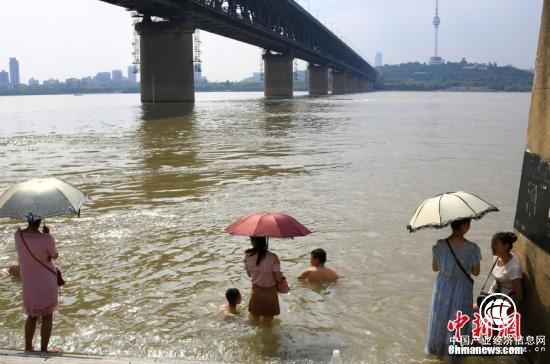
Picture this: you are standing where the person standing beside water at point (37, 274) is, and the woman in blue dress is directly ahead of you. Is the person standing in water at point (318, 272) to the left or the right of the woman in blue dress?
left

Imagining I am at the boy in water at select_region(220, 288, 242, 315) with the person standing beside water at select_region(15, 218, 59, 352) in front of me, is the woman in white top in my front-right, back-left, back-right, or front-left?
back-left

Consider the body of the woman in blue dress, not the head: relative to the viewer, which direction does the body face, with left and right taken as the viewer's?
facing away from the viewer

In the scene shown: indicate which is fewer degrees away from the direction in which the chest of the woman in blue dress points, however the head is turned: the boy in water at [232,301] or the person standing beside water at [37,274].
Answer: the boy in water

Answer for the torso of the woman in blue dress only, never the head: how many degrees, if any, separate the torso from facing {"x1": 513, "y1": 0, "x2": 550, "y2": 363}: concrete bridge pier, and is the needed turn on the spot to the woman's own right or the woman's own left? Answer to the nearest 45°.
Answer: approximately 90° to the woman's own right

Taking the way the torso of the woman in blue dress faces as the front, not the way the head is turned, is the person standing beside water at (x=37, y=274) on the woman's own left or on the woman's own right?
on the woman's own left

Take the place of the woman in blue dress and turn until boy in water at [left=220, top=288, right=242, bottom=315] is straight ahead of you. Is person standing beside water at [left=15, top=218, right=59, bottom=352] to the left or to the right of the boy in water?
left

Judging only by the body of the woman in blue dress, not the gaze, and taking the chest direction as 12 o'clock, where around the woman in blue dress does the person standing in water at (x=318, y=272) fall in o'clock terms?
The person standing in water is roughly at 11 o'clock from the woman in blue dress.

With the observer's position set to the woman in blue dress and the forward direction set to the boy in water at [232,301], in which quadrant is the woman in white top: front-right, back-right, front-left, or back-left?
back-right
